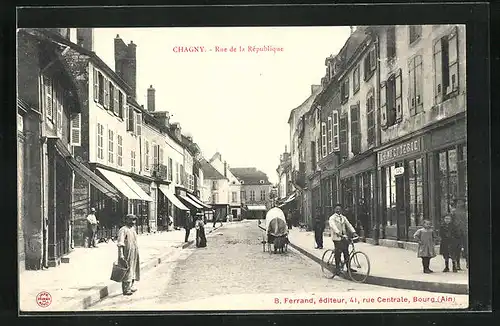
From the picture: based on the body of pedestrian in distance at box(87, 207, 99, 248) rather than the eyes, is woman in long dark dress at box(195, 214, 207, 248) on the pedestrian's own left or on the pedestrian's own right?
on the pedestrian's own left

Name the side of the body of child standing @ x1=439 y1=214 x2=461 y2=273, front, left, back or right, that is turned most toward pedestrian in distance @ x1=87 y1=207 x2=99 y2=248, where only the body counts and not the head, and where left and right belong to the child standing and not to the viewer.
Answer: right

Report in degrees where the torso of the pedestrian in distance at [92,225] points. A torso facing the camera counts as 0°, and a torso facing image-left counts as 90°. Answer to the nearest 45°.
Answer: approximately 0°

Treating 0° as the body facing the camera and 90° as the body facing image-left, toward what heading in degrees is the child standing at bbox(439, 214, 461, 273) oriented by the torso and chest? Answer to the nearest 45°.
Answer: approximately 0°

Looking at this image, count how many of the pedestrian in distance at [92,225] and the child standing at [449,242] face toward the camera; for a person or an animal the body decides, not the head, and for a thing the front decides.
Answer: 2
